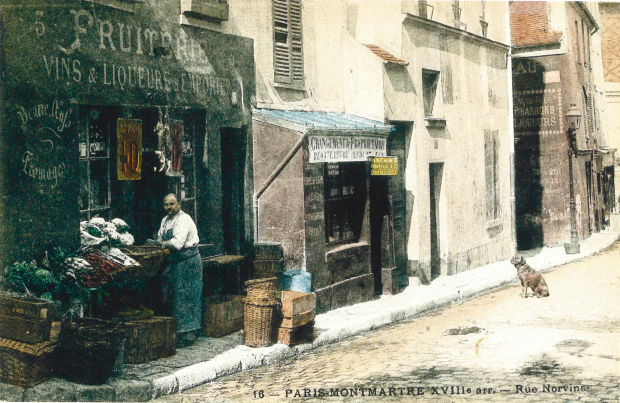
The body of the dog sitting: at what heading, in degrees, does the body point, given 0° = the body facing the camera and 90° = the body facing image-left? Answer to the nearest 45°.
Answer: approximately 90°

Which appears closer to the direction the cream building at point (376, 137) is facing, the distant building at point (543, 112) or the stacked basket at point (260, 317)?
the stacked basket

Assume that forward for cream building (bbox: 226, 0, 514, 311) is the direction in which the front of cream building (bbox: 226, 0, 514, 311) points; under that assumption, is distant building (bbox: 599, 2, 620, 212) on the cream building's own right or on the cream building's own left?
on the cream building's own left

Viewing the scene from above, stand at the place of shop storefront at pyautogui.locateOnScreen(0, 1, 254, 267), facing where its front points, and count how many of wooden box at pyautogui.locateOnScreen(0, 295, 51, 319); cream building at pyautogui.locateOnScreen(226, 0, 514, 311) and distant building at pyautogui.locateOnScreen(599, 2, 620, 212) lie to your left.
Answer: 2

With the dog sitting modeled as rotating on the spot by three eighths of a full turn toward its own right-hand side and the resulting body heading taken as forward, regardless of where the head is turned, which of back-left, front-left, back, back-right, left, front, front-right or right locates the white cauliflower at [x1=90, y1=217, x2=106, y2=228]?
back

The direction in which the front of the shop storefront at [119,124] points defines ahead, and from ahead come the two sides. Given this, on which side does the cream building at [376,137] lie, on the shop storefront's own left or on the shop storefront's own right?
on the shop storefront's own left

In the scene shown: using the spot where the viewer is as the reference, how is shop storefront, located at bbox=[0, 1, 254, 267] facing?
facing the viewer and to the right of the viewer

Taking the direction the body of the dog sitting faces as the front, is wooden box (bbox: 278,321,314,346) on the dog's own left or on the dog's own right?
on the dog's own left

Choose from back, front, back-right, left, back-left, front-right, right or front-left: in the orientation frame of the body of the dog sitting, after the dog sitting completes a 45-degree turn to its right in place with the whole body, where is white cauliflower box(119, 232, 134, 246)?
left

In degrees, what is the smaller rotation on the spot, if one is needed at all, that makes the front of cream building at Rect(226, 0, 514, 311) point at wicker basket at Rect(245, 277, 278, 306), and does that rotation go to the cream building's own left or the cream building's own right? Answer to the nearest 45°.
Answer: approximately 45° to the cream building's own right

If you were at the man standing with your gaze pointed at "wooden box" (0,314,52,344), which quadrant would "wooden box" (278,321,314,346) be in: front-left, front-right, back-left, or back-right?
back-left

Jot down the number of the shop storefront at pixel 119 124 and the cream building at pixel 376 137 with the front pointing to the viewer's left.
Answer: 0

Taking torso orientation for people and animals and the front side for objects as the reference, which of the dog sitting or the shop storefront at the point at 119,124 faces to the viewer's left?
the dog sitting

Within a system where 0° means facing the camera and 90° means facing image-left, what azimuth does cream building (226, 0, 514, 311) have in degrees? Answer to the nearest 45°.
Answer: approximately 315°

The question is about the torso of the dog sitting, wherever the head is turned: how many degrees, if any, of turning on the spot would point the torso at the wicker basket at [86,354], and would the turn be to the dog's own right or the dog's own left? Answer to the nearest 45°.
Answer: approximately 45° to the dog's own left
